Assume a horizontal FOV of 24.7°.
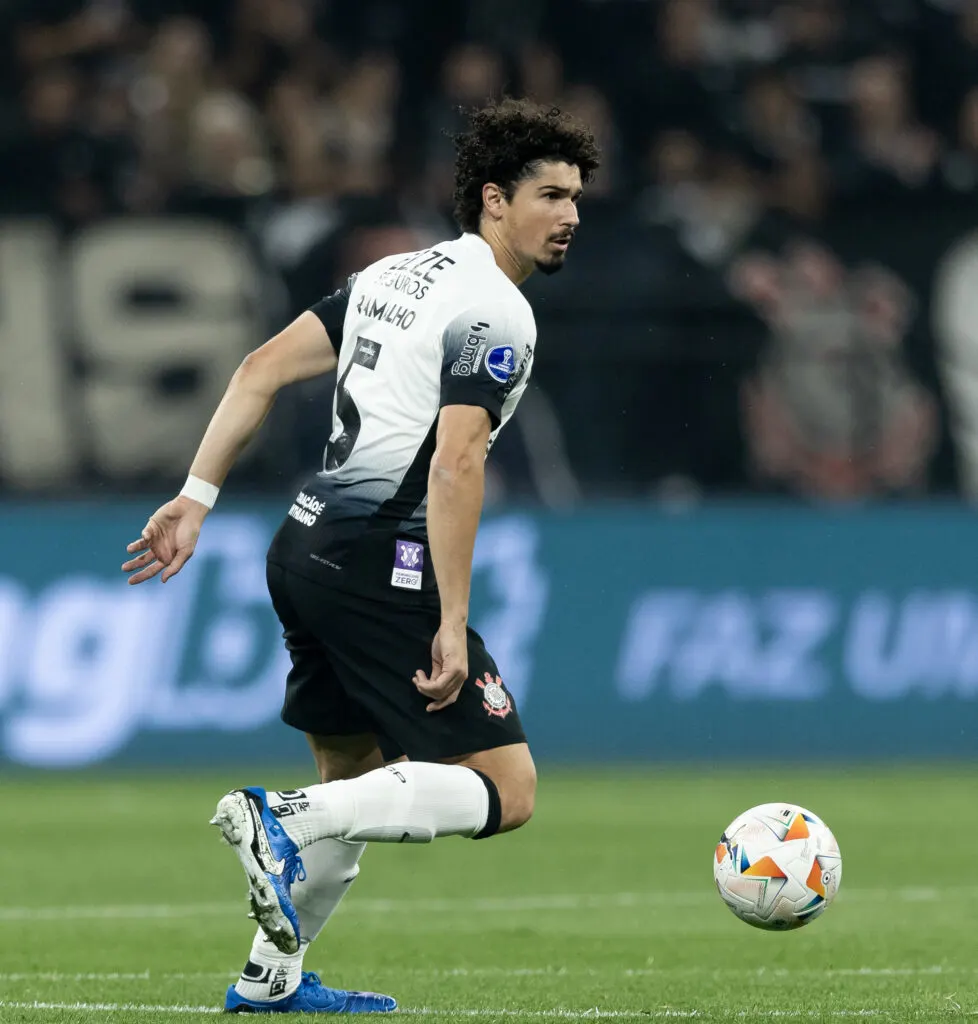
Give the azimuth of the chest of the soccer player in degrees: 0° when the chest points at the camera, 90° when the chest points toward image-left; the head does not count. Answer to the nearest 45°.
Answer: approximately 225°
